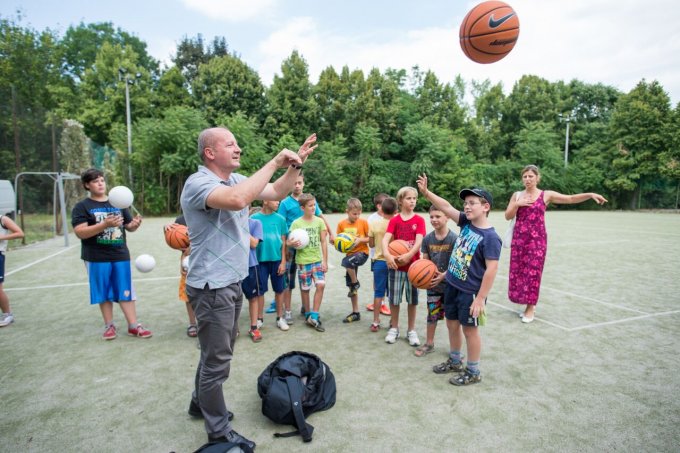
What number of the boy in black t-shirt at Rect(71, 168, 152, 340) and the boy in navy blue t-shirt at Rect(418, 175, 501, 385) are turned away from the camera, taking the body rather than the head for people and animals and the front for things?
0

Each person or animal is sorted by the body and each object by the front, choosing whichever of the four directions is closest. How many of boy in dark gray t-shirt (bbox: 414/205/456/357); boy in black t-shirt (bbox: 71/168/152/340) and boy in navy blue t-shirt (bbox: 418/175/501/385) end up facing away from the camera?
0

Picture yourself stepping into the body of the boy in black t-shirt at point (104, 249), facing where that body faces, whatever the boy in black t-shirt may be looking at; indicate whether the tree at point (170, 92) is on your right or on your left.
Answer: on your left

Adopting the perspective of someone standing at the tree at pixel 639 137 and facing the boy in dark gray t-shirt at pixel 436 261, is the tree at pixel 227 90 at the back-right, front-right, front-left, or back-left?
front-right

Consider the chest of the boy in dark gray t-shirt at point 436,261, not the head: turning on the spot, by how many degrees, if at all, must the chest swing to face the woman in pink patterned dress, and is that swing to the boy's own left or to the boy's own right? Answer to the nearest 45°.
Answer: approximately 180°

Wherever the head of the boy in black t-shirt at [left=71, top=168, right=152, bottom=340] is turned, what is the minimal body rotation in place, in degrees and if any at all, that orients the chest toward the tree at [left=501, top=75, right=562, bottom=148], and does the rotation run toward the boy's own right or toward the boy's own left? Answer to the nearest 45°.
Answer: approximately 90° to the boy's own left

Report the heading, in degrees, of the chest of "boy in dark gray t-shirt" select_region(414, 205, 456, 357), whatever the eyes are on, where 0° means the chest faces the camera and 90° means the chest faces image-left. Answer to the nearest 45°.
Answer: approximately 45°

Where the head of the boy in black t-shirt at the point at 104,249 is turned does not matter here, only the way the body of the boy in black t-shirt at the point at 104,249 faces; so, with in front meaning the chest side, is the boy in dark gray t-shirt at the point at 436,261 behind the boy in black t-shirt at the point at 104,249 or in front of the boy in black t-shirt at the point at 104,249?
in front

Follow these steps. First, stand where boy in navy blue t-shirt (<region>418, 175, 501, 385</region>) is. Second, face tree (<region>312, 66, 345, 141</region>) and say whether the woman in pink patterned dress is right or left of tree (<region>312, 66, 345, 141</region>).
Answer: right

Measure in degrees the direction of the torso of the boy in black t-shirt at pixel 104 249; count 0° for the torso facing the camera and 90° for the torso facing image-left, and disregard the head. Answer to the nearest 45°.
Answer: approximately 315°

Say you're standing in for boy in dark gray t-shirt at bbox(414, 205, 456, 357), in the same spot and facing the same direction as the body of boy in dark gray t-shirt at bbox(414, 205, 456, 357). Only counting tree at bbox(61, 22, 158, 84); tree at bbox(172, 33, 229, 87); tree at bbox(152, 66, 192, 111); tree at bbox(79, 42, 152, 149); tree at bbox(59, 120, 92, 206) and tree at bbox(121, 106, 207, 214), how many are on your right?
6

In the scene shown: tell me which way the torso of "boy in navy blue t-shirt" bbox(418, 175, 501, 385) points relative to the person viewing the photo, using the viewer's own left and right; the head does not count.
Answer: facing the viewer and to the left of the viewer

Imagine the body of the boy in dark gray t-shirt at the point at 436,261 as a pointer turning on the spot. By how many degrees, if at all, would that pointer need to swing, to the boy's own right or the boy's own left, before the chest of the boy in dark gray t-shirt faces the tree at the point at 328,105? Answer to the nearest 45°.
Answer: approximately 135° to the boy's own right

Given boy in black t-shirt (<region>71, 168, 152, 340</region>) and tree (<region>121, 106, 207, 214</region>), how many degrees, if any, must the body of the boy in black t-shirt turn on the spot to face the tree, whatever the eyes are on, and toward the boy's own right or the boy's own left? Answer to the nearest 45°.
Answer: approximately 135° to the boy's own left
